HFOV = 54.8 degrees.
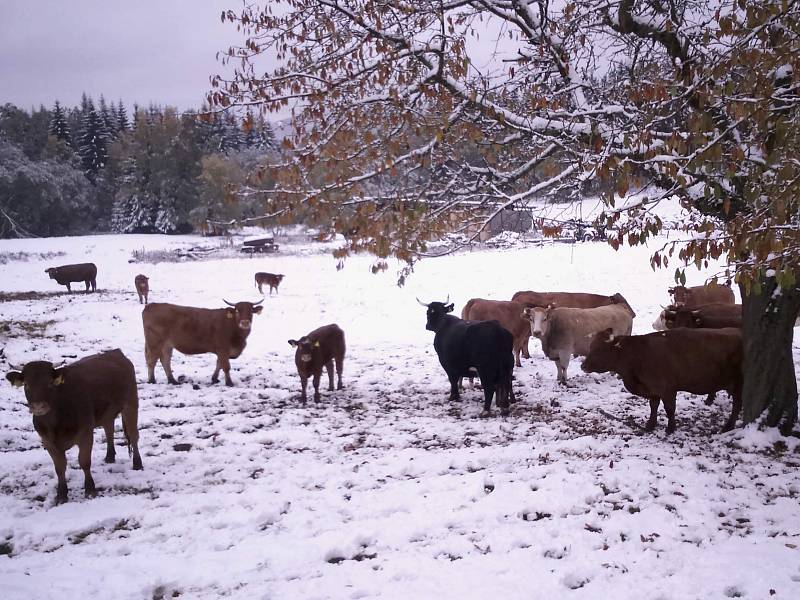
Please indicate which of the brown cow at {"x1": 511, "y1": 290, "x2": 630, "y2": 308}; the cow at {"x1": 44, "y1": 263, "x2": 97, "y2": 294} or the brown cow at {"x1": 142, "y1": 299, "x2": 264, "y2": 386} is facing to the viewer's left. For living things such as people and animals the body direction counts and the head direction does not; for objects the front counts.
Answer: the cow

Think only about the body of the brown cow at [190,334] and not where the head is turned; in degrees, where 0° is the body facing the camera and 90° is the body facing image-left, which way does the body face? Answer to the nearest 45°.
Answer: approximately 270°

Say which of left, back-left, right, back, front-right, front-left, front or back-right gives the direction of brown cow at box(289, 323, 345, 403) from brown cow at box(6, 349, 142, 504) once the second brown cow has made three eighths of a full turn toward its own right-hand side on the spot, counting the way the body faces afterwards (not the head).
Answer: front-right

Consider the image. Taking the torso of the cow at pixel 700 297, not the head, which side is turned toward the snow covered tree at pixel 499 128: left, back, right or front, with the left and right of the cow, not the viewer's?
left

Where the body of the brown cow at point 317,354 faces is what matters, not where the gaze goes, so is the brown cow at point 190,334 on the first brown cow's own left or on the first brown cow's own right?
on the first brown cow's own right

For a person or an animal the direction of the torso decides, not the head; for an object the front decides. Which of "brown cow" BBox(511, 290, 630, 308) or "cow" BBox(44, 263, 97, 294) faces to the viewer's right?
the brown cow

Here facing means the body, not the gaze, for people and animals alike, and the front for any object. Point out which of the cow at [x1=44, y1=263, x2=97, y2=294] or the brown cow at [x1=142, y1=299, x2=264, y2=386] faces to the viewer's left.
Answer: the cow

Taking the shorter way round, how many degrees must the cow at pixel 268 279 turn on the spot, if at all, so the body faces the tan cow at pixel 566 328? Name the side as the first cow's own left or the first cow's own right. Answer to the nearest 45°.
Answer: approximately 45° to the first cow's own right

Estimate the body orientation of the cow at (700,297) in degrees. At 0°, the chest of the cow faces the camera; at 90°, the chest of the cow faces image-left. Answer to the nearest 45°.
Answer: approximately 90°

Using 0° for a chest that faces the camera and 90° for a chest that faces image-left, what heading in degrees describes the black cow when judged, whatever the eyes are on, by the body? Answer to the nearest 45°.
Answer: approximately 135°
